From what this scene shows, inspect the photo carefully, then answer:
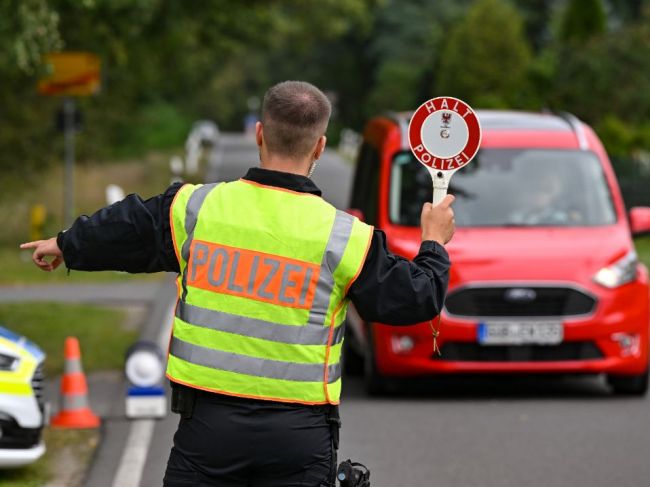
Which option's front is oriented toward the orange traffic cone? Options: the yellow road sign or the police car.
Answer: the yellow road sign

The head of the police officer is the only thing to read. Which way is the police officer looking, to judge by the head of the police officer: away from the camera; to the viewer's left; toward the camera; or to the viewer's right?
away from the camera

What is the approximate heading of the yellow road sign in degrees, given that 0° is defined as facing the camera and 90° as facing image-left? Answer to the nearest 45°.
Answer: approximately 0°

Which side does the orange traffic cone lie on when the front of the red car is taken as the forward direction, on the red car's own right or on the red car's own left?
on the red car's own right

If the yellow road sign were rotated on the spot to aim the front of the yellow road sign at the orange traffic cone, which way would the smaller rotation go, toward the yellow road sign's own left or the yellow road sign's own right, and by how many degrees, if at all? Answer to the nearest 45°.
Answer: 0° — it already faces it

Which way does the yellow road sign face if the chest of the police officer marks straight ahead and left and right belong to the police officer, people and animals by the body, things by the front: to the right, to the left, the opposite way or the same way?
the opposite way

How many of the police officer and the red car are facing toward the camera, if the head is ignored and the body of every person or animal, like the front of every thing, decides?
1

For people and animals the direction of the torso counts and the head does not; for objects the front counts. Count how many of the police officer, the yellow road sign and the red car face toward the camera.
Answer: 2

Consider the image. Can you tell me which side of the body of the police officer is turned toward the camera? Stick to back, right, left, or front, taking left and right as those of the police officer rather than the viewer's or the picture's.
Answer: back

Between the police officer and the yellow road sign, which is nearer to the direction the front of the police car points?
the police officer

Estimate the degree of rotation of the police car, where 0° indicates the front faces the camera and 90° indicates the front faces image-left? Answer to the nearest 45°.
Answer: approximately 315°

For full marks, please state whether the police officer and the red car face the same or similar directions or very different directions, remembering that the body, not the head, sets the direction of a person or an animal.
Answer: very different directions
